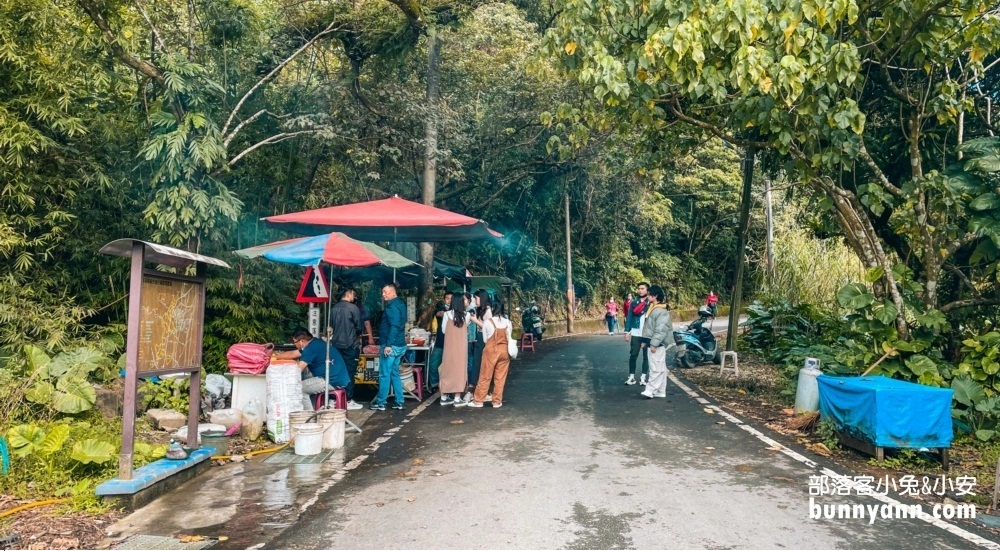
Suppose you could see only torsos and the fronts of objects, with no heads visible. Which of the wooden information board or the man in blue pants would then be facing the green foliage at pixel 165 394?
the man in blue pants

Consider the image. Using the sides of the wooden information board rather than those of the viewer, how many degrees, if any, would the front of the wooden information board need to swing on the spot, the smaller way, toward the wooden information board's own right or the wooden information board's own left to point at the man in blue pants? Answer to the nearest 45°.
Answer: approximately 90° to the wooden information board's own left

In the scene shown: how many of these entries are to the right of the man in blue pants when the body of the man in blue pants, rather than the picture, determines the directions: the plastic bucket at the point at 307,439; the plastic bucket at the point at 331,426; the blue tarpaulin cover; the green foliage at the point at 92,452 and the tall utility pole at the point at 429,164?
1

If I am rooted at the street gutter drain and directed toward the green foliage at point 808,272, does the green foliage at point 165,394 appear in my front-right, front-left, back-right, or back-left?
front-left

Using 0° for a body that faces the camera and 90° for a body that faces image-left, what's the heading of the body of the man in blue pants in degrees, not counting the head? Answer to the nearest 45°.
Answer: approximately 90°

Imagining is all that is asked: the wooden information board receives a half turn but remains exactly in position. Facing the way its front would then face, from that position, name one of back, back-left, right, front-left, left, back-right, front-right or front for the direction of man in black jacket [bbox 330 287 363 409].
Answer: right

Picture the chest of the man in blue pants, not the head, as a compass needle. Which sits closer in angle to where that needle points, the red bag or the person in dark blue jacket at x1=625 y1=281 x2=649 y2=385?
the red bag

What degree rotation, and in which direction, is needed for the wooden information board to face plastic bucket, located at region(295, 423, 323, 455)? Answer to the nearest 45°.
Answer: approximately 45° to its left

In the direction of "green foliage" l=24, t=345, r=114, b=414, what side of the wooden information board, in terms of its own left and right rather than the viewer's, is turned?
back

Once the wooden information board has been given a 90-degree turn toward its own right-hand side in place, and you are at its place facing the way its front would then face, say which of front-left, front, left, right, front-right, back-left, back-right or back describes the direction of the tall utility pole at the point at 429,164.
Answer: back

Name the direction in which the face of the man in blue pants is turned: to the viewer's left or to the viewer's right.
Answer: to the viewer's left

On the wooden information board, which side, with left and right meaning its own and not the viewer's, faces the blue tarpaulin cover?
front

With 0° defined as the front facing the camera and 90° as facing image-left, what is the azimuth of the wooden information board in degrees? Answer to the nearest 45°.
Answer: approximately 315°

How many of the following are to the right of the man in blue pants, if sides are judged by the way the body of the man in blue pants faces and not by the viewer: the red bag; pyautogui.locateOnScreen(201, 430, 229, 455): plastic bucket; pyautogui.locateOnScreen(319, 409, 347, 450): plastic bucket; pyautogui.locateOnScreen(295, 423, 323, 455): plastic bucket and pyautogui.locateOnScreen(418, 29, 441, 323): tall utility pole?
1

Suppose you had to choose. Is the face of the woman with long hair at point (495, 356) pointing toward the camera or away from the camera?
away from the camera

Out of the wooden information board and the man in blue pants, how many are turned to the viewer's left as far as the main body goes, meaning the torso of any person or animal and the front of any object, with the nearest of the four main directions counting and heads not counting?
1

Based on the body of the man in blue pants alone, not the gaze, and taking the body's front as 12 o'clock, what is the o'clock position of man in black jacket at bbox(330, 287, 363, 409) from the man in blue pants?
The man in black jacket is roughly at 11 o'clock from the man in blue pants.

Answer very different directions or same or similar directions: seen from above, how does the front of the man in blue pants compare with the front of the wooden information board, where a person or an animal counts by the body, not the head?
very different directions
